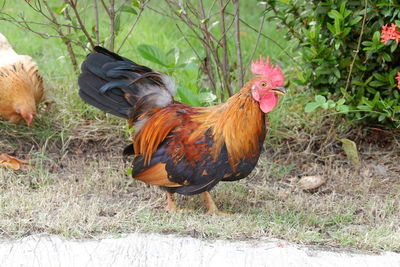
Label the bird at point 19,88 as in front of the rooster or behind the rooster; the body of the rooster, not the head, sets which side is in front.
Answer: behind

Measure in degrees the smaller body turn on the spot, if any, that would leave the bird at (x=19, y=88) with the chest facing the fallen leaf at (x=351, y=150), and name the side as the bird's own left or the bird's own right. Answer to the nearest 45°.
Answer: approximately 45° to the bird's own left

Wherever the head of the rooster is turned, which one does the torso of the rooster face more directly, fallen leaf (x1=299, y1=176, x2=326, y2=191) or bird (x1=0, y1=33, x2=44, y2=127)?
the fallen leaf

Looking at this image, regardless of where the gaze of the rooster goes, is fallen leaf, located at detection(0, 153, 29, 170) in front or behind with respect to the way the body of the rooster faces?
behind

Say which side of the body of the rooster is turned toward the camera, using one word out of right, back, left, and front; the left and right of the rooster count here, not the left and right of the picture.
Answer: right

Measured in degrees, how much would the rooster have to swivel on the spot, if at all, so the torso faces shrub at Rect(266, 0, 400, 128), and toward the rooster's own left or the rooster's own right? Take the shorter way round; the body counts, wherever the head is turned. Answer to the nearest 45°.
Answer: approximately 45° to the rooster's own left
